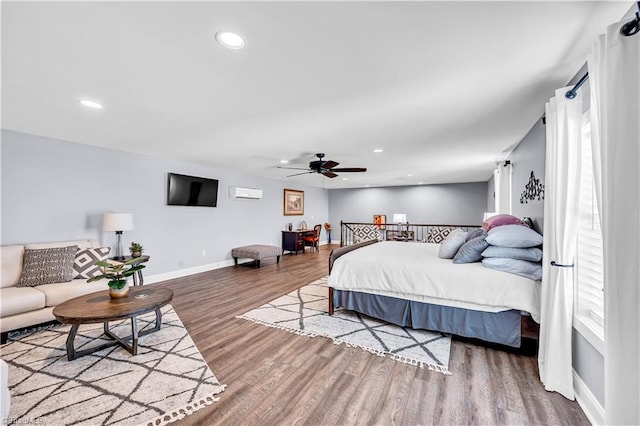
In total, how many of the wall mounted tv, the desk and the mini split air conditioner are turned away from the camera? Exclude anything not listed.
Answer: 0

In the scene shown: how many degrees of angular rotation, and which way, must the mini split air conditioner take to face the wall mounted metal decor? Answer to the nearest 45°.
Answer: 0° — it already faces it

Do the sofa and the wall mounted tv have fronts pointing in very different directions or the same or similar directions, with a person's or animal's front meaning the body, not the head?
same or similar directions

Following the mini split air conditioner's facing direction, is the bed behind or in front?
in front

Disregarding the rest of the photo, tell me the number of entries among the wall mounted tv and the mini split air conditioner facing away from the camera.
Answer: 0

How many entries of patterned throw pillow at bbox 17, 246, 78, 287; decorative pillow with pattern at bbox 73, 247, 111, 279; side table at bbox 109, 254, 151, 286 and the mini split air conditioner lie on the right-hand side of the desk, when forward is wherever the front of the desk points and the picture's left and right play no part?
4

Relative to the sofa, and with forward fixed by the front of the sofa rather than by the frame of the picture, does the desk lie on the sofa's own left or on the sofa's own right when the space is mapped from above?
on the sofa's own left

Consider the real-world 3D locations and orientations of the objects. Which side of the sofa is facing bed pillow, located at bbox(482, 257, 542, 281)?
front

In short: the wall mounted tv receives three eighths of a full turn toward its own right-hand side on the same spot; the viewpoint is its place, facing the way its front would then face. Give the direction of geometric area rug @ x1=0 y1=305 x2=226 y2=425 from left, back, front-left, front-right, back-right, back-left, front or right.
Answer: left

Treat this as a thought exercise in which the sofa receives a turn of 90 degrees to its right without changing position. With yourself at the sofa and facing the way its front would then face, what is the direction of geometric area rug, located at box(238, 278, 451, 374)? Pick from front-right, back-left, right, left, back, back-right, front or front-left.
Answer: left

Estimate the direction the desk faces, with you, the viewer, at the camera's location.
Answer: facing the viewer and to the right of the viewer

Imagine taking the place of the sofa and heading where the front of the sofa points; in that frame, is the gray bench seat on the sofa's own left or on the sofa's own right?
on the sofa's own left

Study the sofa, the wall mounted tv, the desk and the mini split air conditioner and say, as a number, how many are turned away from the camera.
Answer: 0

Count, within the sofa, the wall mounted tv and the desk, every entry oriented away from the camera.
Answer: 0

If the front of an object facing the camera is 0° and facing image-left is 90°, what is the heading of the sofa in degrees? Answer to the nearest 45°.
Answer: approximately 315°
